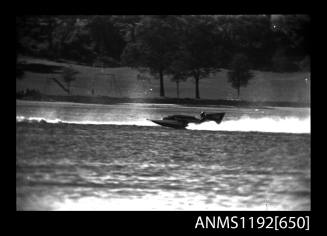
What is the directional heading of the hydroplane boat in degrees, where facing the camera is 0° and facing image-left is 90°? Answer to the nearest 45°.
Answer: approximately 90°
